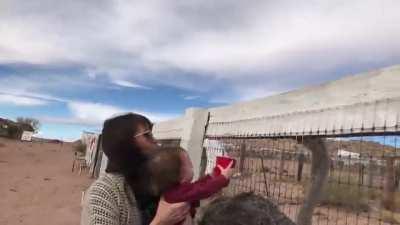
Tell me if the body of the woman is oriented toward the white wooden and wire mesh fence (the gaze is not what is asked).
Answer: yes

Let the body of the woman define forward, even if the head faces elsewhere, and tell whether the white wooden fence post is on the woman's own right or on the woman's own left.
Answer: on the woman's own left

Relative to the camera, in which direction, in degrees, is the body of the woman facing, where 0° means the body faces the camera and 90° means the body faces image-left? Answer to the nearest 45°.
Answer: approximately 270°

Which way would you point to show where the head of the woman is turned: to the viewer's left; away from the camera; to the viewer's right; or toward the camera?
to the viewer's right
